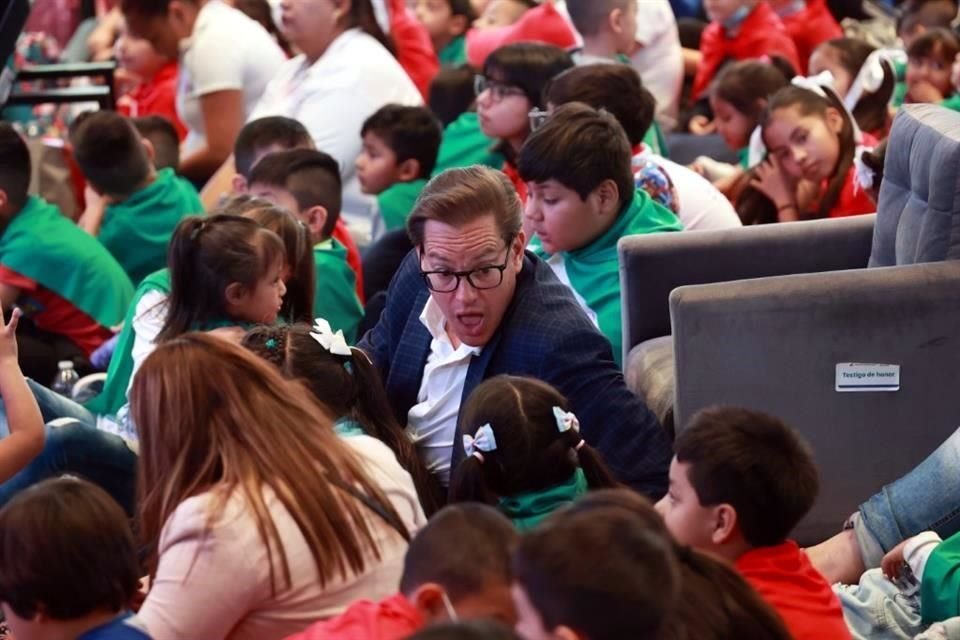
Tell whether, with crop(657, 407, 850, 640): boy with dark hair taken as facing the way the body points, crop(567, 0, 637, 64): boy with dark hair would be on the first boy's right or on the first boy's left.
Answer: on the first boy's right

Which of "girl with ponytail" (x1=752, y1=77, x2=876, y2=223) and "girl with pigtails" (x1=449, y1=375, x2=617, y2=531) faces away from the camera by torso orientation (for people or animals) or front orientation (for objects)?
"girl with pigtails" (x1=449, y1=375, x2=617, y2=531)

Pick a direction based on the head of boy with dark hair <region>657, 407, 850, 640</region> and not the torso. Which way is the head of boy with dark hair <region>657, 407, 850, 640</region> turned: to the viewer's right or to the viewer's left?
to the viewer's left

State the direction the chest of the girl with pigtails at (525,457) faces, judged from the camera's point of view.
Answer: away from the camera

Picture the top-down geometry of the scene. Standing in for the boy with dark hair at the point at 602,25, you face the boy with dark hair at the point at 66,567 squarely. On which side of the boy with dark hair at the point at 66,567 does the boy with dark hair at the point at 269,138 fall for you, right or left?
right

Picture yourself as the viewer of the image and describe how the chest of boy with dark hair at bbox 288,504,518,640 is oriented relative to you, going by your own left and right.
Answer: facing to the right of the viewer

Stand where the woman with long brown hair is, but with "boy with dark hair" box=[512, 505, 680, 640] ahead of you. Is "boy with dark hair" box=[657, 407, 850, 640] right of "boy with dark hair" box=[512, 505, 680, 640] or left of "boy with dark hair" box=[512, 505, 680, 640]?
left
